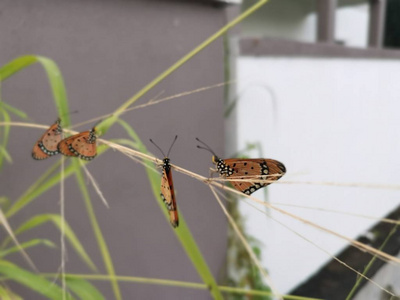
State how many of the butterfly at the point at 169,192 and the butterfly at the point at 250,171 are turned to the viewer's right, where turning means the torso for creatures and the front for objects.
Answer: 0

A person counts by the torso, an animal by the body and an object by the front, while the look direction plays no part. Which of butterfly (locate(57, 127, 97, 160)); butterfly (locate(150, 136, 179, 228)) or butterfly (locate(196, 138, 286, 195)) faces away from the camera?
butterfly (locate(150, 136, 179, 228))

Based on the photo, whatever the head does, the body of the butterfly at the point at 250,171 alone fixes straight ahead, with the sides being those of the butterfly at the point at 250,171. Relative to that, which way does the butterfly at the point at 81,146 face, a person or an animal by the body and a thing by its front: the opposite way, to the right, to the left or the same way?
the opposite way

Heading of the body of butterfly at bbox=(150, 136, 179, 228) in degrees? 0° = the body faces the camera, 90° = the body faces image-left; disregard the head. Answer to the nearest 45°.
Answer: approximately 180°

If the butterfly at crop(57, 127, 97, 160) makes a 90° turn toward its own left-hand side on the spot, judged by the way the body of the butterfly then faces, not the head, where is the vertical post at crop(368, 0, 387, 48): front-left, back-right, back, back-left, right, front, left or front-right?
front-right

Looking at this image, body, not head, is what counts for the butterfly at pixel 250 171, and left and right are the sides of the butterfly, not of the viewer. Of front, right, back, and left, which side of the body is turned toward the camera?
left

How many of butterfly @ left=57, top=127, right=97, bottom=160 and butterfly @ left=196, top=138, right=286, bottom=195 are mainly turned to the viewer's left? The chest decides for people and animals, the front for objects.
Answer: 1

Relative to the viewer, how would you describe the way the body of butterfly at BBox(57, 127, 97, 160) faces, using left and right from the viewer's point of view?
facing to the right of the viewer
